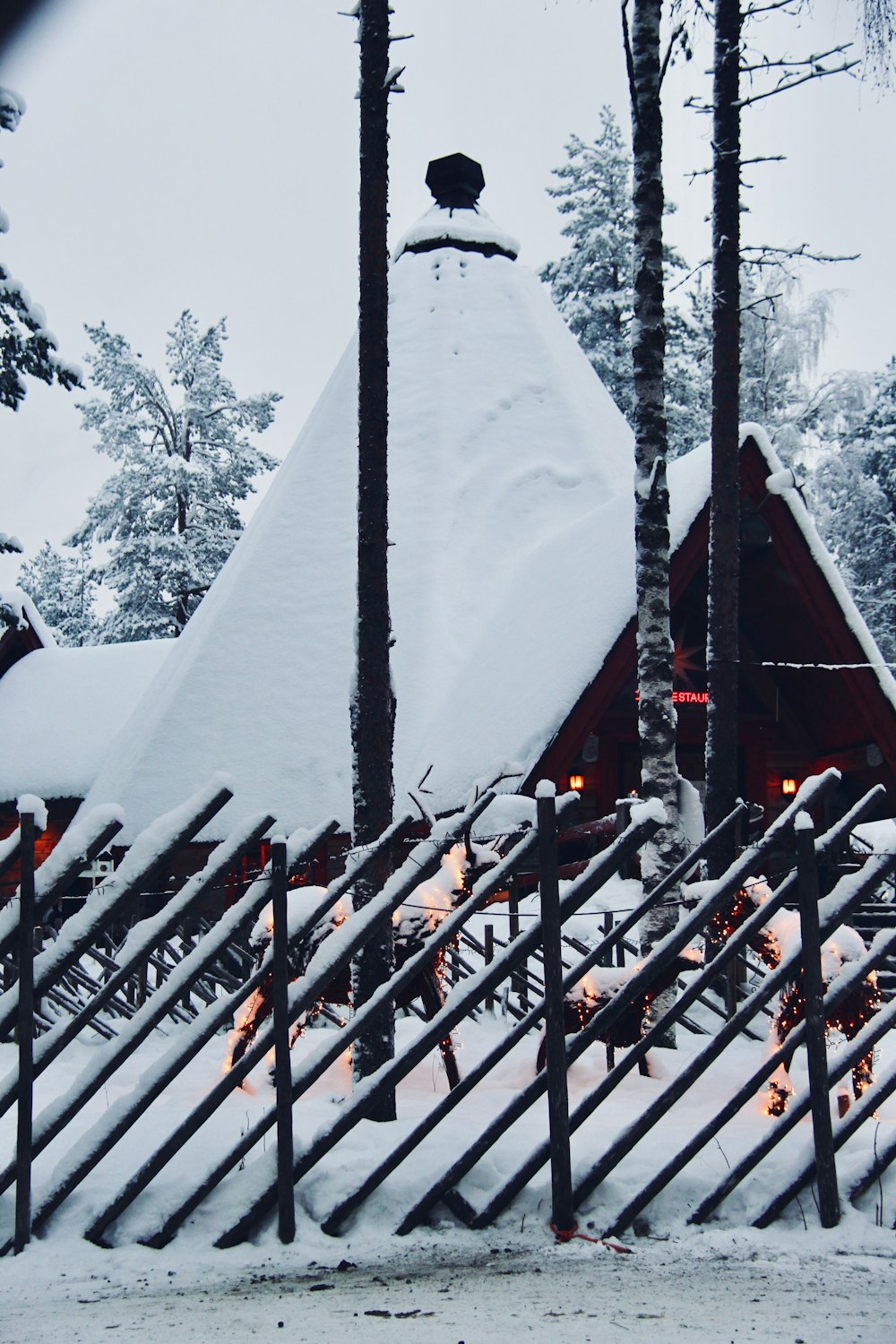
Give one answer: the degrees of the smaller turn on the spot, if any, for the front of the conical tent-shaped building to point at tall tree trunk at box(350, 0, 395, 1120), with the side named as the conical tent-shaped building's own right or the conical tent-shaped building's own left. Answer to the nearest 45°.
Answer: approximately 45° to the conical tent-shaped building's own right

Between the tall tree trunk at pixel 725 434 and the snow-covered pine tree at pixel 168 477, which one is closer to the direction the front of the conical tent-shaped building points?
the tall tree trunk

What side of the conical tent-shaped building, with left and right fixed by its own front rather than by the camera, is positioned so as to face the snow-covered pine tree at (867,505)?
left

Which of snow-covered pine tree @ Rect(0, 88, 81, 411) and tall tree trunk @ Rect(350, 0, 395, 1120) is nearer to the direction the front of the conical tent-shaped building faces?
the tall tree trunk

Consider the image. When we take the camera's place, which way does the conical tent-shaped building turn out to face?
facing the viewer and to the right of the viewer
